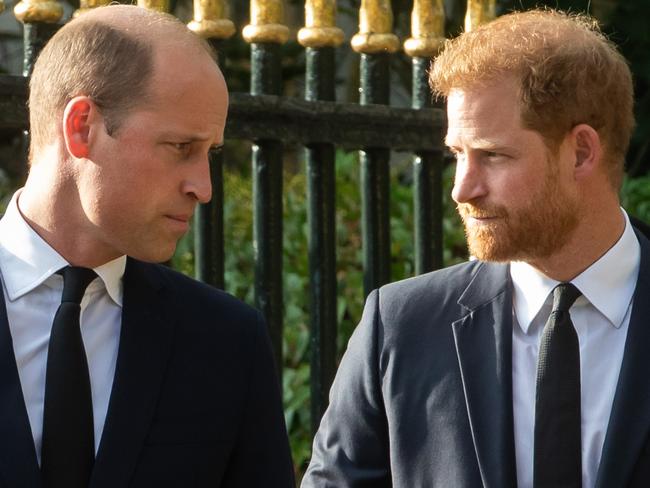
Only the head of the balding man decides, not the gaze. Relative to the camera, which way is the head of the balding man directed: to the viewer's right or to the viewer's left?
to the viewer's right

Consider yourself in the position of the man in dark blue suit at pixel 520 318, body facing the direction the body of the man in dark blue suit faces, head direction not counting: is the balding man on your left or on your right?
on your right

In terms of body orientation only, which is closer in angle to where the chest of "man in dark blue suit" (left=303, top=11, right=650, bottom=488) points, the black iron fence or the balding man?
the balding man

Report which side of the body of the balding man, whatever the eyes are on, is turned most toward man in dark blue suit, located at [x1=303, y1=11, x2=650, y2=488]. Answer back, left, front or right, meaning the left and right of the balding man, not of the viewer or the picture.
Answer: left

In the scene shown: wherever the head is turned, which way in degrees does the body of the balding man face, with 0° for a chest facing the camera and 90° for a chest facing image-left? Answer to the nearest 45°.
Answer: approximately 0°

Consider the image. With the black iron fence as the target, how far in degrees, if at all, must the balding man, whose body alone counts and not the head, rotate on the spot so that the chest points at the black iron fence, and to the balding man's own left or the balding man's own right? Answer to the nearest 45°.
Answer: approximately 135° to the balding man's own left
